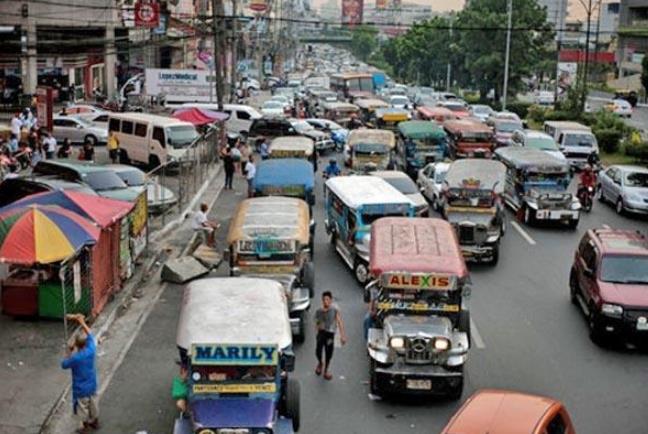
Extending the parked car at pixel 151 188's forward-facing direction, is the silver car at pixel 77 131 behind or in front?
behind

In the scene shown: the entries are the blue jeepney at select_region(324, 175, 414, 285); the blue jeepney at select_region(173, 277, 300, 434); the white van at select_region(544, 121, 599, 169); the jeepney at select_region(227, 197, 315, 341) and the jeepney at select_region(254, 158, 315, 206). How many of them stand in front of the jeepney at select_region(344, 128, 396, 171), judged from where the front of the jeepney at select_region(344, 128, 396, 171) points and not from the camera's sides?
4

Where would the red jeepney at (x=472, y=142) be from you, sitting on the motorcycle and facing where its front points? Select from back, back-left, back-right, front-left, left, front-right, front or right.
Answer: back-right

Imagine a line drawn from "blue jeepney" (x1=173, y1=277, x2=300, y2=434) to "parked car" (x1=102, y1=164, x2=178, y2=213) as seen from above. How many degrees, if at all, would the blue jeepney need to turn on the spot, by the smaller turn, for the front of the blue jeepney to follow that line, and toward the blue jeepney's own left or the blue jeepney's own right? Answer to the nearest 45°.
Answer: approximately 180°

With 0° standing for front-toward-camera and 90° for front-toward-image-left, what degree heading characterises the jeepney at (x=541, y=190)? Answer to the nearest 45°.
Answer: approximately 315°

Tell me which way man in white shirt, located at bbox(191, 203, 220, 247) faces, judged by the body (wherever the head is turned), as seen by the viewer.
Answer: to the viewer's right

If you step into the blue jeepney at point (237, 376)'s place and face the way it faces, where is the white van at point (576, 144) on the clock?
The white van is roughly at 7 o'clock from the blue jeepney.

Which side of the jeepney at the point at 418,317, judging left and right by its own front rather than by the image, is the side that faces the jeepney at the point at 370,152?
back

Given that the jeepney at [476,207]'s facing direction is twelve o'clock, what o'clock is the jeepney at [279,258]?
the jeepney at [279,258] is roughly at 1 o'clock from the jeepney at [476,207].

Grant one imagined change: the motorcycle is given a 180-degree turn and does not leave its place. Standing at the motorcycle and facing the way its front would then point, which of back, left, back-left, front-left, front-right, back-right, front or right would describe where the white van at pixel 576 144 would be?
front

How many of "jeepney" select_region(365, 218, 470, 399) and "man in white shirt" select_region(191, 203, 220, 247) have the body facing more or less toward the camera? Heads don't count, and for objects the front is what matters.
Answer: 1

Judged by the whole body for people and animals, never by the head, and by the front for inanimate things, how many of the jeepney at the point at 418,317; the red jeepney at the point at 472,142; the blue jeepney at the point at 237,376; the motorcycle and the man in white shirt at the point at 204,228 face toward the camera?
4
